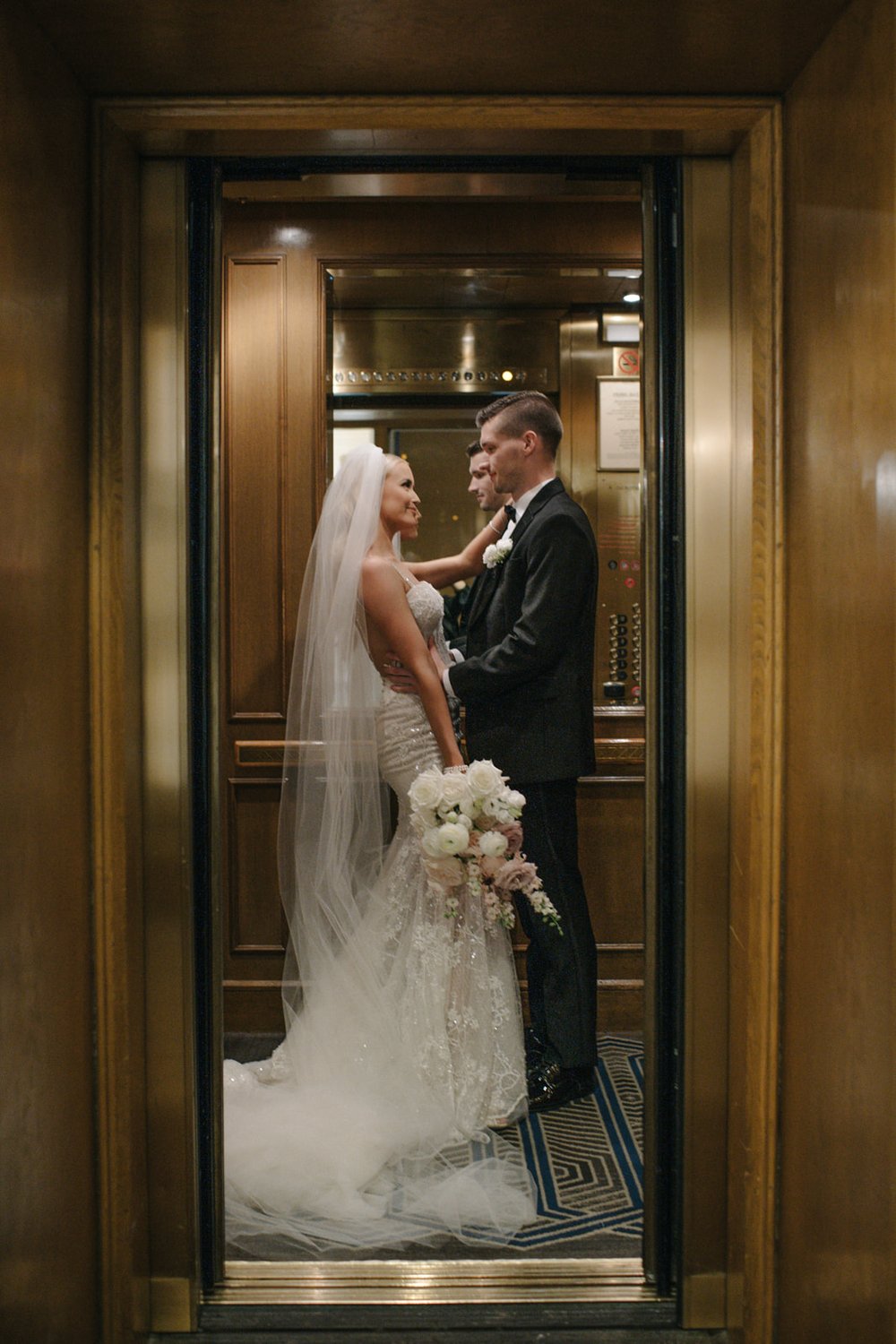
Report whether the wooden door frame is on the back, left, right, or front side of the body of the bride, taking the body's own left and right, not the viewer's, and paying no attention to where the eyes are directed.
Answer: right

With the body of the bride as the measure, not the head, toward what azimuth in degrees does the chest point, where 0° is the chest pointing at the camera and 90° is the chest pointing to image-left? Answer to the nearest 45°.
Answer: approximately 270°

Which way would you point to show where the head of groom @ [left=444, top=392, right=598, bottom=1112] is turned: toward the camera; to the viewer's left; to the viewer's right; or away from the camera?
to the viewer's left

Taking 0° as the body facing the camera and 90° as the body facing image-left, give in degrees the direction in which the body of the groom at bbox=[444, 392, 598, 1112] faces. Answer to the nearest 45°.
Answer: approximately 90°

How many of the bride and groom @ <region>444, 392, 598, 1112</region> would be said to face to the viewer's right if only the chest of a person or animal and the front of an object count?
1

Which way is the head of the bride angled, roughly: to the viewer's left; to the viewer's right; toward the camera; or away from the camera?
to the viewer's right

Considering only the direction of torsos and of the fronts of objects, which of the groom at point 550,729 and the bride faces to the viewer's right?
the bride

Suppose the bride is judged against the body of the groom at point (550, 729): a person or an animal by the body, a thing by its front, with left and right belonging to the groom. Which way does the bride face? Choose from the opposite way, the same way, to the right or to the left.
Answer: the opposite way
